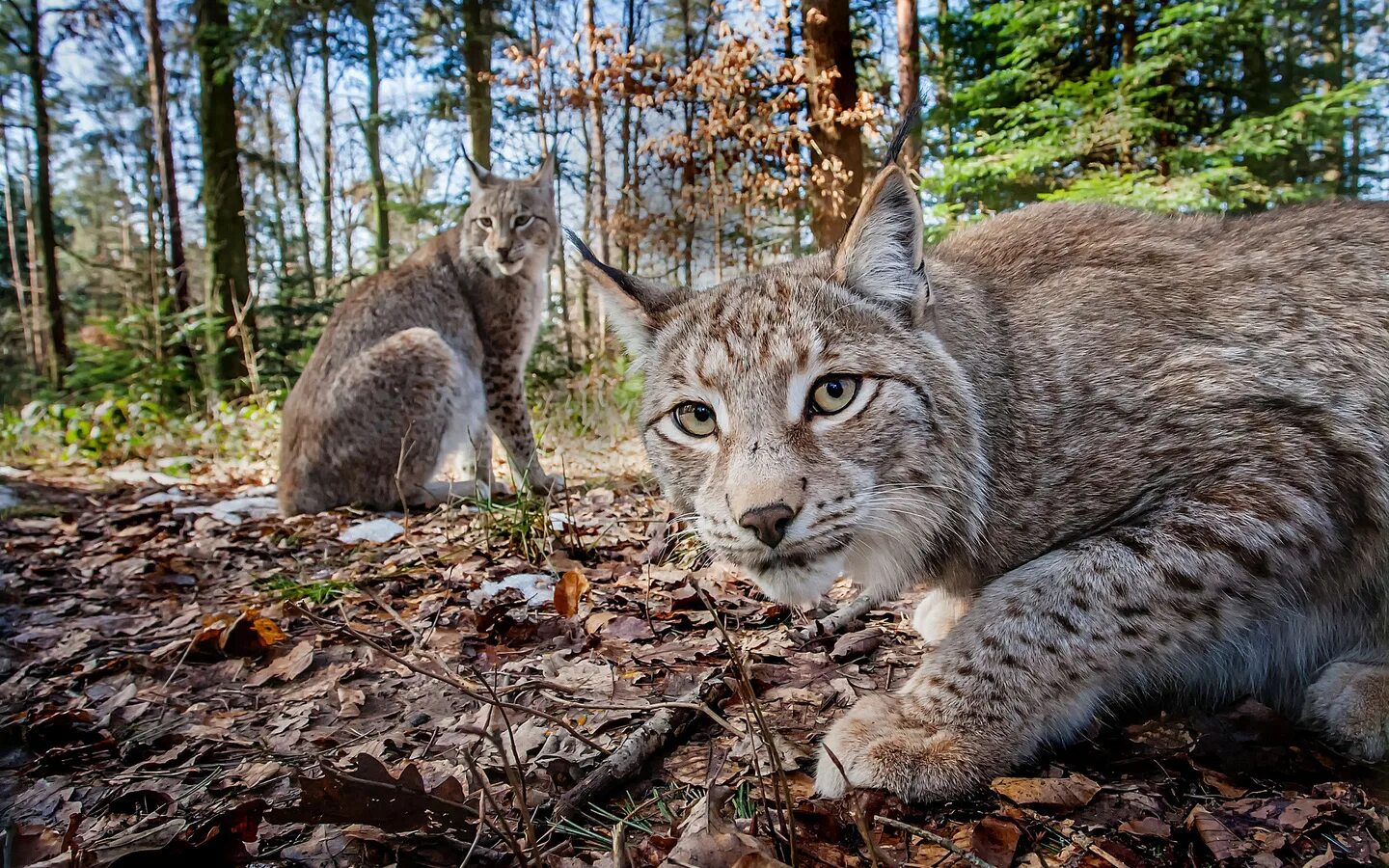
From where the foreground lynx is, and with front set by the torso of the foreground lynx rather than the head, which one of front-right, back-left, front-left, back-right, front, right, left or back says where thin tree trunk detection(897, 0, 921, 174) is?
right

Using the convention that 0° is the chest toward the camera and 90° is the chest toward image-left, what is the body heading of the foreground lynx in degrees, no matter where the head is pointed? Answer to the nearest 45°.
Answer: approximately 90°

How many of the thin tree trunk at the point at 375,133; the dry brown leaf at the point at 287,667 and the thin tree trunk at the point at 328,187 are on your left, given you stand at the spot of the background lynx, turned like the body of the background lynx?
2

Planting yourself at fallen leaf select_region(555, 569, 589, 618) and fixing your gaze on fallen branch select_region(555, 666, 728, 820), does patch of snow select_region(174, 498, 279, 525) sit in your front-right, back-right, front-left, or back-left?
back-right

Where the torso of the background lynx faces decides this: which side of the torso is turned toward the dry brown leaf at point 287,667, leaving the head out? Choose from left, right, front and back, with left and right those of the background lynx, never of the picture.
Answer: right

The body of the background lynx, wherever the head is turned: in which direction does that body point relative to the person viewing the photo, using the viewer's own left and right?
facing to the right of the viewer

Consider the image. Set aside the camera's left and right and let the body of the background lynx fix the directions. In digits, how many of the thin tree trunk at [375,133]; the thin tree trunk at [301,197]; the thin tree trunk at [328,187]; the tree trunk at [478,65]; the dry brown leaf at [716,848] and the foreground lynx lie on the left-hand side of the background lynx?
4

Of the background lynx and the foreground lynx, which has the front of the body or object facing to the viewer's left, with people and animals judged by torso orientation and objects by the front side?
the foreground lynx

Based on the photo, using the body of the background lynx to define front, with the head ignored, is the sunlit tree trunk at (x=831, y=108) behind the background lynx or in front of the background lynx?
in front

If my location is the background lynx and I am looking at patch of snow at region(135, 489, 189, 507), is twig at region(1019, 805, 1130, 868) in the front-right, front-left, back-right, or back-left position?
back-left

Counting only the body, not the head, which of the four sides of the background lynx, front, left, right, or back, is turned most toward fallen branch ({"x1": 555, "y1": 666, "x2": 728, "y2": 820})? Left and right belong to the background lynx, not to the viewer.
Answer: right

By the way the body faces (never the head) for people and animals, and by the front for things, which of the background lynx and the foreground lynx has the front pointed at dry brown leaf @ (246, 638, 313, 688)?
the foreground lynx
